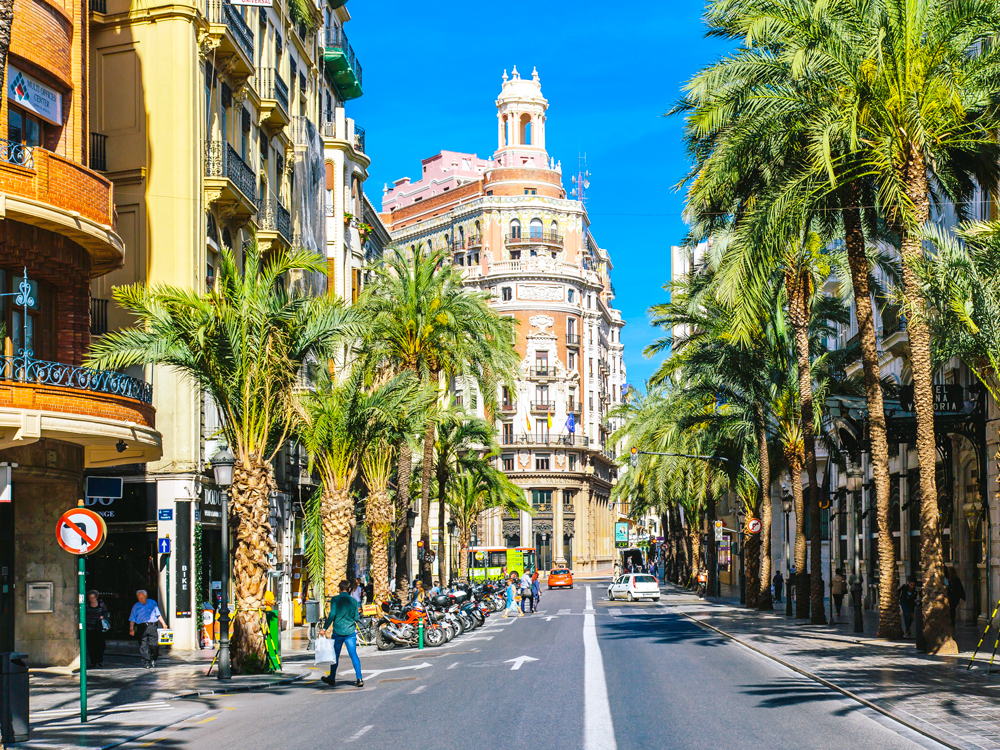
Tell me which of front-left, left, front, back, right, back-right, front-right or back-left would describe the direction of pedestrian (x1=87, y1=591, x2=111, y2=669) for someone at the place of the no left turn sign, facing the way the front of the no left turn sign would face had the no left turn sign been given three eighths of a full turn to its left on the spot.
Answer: front-left

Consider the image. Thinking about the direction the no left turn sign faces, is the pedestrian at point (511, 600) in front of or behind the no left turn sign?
behind

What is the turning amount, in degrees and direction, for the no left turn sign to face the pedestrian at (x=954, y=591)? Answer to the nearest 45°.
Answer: approximately 135° to its left

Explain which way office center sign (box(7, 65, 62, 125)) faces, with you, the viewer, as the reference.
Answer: facing the viewer and to the right of the viewer

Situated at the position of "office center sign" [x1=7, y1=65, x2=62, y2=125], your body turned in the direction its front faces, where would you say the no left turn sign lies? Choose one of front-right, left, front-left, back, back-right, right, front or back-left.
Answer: front-right

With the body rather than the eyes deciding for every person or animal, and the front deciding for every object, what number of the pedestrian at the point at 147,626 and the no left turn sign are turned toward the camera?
2

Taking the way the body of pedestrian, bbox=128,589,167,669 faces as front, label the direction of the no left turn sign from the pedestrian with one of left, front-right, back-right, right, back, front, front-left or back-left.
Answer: front

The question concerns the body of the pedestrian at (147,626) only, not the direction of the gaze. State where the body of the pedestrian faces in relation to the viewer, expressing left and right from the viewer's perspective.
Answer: facing the viewer

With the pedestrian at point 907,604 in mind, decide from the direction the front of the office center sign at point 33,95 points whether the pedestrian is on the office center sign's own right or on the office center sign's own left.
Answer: on the office center sign's own left
